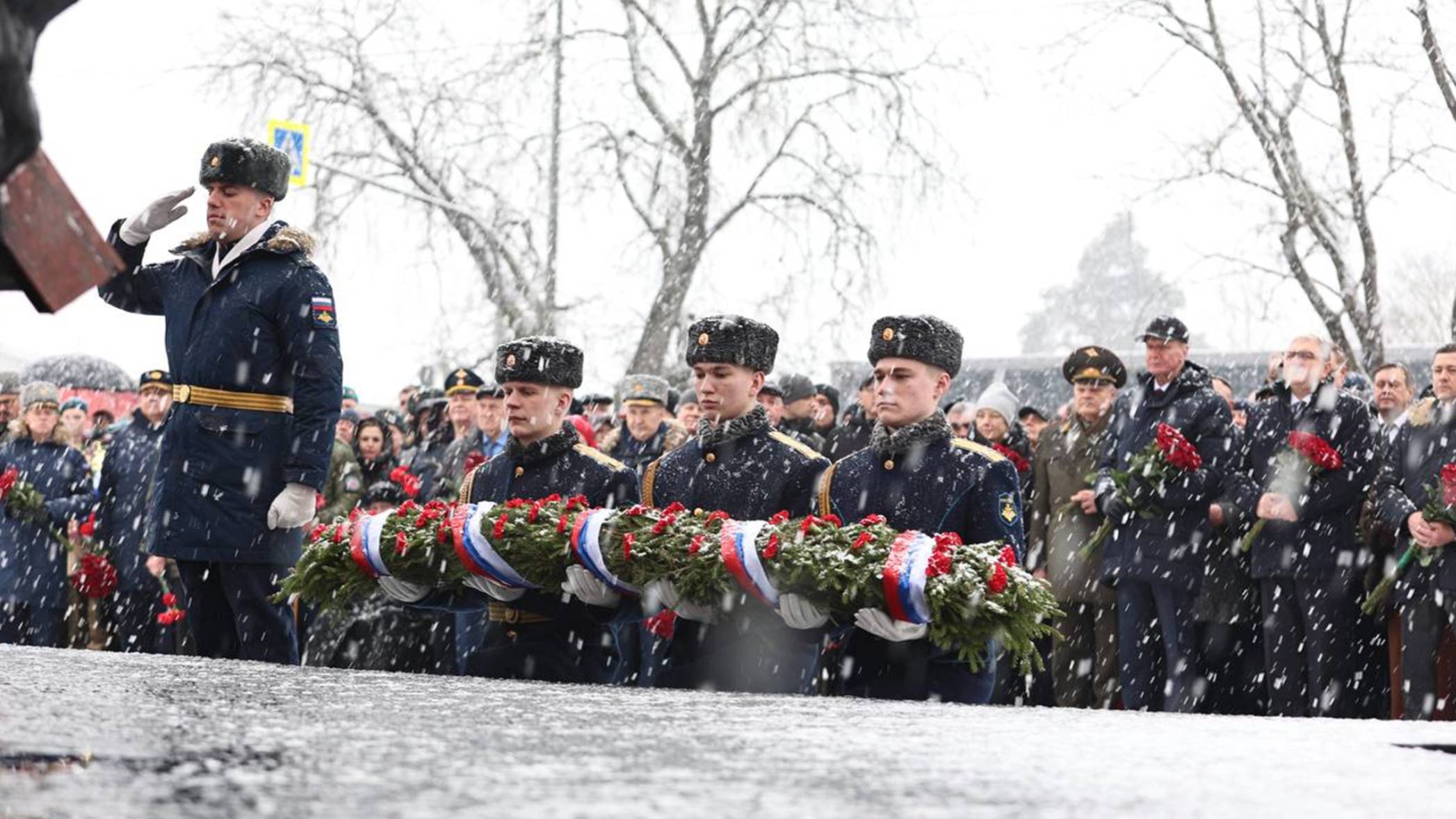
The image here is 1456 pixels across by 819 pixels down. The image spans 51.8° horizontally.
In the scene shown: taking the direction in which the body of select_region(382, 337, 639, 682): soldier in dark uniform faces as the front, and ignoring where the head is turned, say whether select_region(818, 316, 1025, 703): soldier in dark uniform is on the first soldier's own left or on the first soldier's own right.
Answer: on the first soldier's own left

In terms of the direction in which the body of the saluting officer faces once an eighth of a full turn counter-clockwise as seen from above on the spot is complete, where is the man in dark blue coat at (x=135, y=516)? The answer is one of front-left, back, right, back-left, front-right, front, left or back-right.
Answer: back

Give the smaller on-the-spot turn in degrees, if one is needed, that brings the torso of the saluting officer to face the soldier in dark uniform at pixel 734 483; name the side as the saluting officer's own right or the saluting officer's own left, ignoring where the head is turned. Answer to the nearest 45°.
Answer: approximately 135° to the saluting officer's own left

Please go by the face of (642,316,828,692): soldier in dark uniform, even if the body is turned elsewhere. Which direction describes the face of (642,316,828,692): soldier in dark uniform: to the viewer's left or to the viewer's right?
to the viewer's left

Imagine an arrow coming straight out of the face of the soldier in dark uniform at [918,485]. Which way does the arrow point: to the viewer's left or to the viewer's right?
to the viewer's left

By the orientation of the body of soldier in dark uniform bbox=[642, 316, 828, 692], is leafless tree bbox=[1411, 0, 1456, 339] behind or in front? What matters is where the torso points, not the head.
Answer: behind

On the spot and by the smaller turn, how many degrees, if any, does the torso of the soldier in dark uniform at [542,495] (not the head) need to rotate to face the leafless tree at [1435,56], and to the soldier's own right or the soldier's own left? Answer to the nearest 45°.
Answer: approximately 180°
